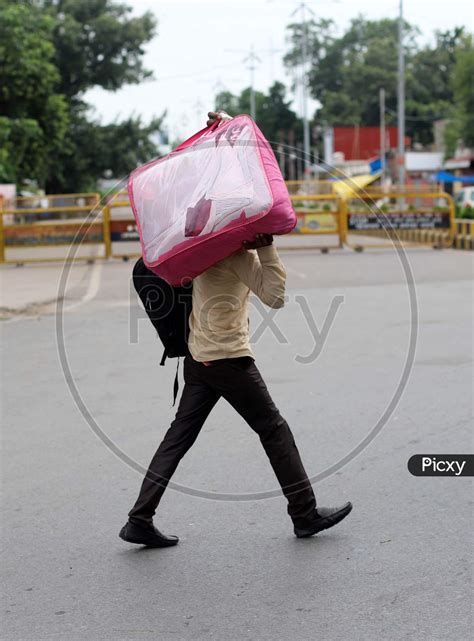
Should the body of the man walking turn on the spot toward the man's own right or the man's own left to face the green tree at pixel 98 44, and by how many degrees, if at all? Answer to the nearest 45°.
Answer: approximately 90° to the man's own left

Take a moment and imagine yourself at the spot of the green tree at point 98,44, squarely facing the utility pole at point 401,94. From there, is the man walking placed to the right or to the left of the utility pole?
right

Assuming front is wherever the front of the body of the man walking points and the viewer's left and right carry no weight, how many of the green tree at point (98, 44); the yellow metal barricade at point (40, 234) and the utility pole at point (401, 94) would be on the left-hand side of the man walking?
3

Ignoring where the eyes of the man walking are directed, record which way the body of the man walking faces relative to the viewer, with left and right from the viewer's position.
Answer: facing to the right of the viewer

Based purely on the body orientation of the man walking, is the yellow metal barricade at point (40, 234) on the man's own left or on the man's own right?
on the man's own left

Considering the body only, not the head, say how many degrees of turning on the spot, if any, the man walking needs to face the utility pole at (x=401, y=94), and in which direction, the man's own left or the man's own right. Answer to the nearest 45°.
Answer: approximately 90° to the man's own left

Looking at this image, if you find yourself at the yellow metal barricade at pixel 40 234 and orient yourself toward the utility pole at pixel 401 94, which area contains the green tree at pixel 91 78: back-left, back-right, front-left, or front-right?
front-left

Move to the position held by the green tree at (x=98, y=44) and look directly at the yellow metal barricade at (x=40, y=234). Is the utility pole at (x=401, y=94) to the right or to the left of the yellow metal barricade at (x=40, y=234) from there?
left

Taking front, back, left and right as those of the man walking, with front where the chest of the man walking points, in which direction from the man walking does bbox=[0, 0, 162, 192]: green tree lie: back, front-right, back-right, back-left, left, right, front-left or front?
left
